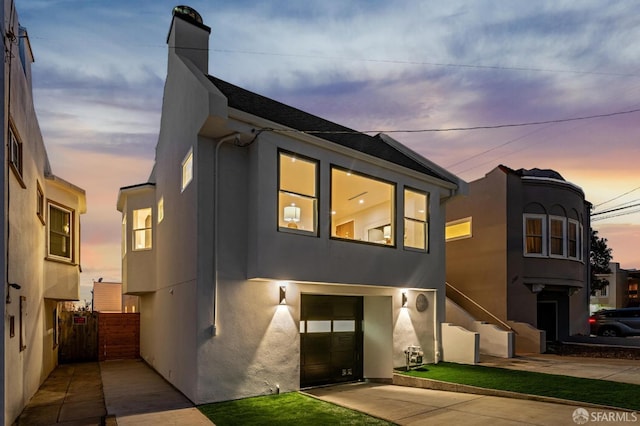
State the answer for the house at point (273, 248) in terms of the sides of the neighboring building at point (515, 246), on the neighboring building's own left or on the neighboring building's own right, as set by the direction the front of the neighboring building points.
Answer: on the neighboring building's own right

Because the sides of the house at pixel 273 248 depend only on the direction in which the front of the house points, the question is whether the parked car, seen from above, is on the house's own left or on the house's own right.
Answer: on the house's own left

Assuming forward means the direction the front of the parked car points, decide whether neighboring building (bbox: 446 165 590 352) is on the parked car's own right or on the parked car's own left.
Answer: on the parked car's own right

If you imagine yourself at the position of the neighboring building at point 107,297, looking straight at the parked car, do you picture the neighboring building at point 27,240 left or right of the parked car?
right

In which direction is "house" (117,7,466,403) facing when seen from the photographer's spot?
facing the viewer and to the right of the viewer

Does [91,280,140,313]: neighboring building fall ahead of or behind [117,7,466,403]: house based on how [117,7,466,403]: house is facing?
behind

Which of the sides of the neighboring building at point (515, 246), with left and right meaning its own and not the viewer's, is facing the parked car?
left
